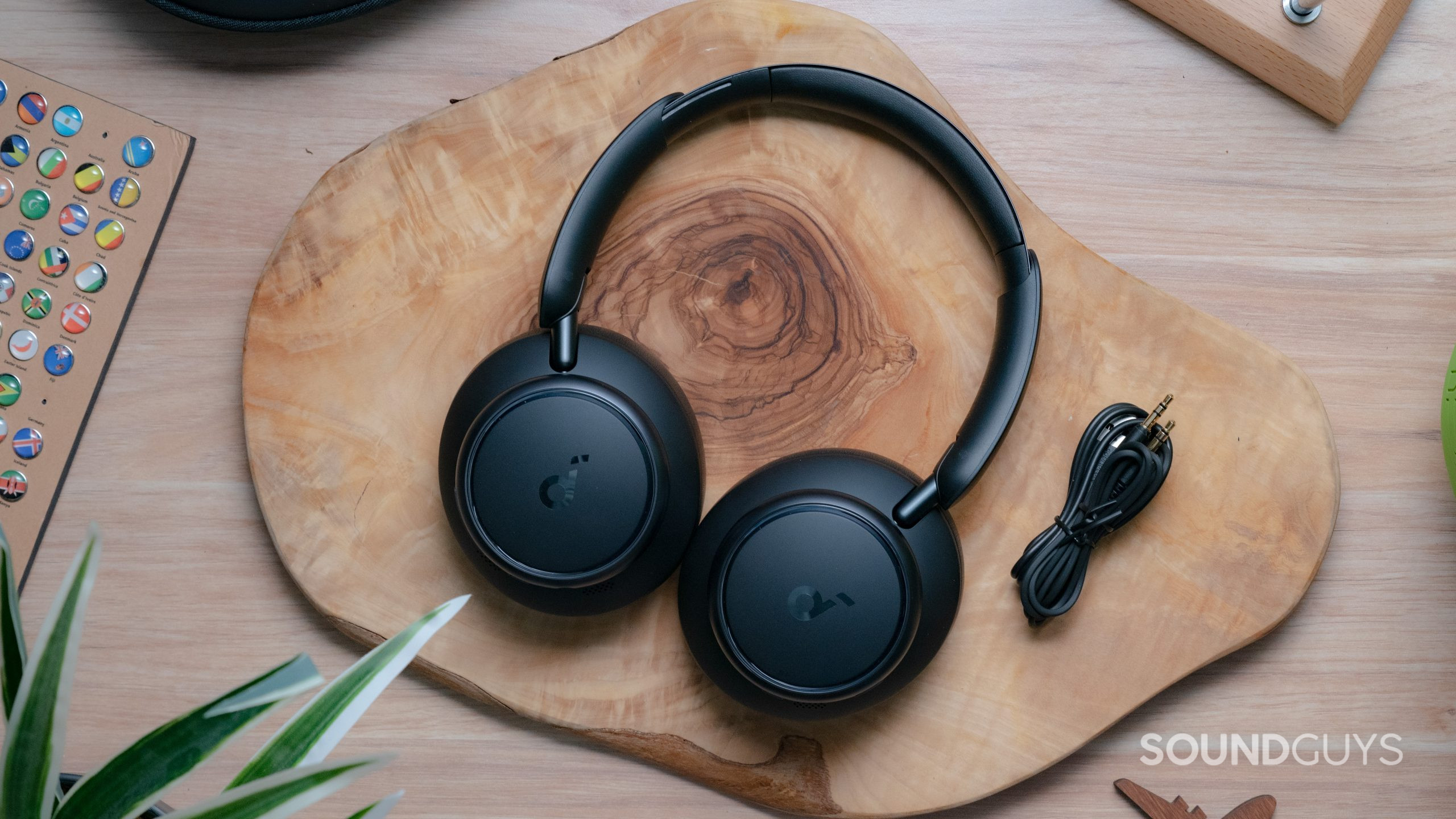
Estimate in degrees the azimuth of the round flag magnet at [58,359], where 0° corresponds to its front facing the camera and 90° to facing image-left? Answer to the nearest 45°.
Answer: approximately 0°

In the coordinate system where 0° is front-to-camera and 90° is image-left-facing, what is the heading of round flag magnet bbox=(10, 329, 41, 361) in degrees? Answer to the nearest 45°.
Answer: approximately 0°
